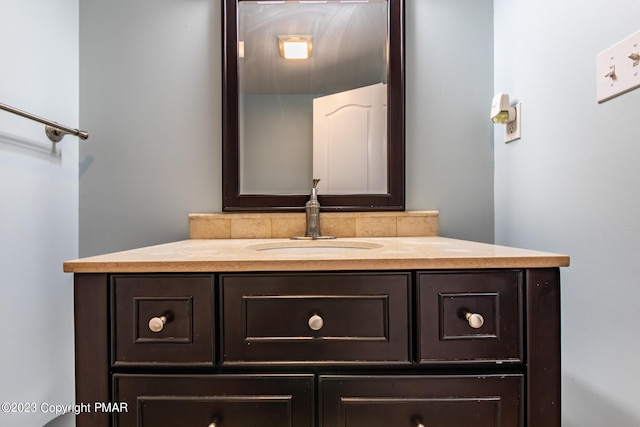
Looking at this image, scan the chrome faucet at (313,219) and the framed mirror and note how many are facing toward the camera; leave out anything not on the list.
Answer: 2

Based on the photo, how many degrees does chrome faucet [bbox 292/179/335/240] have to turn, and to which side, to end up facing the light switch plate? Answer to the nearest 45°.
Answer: approximately 45° to its left

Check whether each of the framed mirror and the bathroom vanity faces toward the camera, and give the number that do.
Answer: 2

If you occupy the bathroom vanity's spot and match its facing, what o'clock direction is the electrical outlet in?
The electrical outlet is roughly at 8 o'clock from the bathroom vanity.

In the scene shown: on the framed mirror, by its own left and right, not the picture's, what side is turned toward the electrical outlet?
left

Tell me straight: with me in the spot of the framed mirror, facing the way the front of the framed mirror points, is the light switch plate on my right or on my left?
on my left
